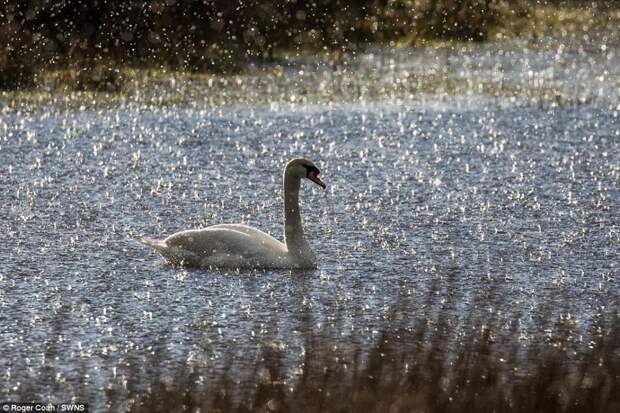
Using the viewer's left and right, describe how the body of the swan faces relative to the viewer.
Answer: facing to the right of the viewer
